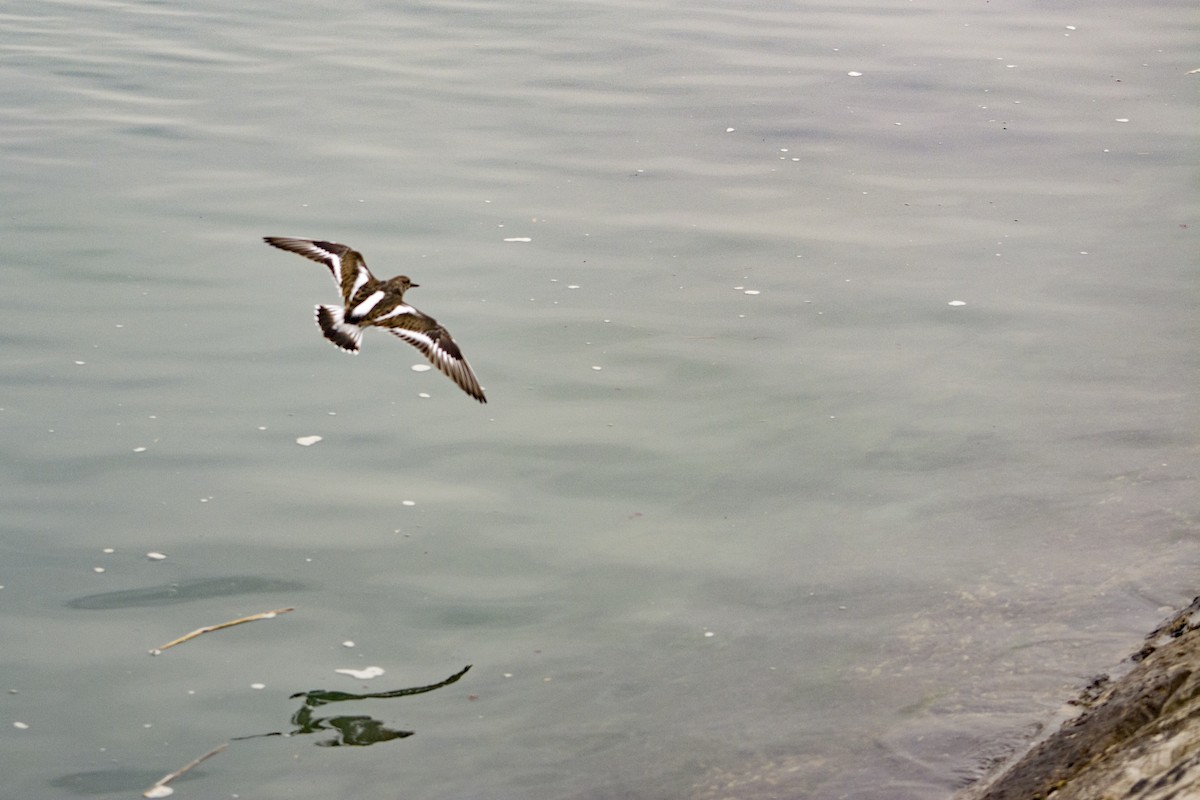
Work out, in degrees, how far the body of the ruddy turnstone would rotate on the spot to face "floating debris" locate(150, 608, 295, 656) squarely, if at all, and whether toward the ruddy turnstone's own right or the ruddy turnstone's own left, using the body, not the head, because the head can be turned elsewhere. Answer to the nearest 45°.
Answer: approximately 180°

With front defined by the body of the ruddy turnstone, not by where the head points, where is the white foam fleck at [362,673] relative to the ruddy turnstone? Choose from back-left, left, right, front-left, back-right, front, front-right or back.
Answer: back-right

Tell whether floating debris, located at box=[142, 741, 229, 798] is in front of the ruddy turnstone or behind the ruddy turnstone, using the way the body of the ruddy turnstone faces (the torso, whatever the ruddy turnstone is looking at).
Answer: behind

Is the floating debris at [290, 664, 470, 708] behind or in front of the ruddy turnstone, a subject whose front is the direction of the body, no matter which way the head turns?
behind

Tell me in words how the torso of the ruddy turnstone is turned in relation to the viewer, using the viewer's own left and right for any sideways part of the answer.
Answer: facing away from the viewer and to the right of the viewer
